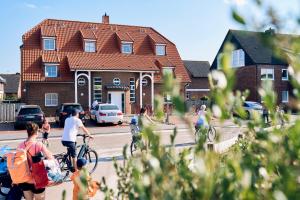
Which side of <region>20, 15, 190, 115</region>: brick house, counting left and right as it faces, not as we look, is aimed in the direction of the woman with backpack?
front

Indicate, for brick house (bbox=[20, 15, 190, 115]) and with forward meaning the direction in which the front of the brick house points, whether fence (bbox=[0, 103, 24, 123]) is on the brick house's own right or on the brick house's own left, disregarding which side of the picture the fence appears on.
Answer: on the brick house's own right

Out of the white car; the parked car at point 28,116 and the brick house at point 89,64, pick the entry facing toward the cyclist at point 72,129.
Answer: the brick house

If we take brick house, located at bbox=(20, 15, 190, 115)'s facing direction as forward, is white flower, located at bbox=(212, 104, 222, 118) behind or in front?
in front

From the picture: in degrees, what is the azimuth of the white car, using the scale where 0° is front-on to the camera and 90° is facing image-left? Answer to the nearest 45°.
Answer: approximately 135°

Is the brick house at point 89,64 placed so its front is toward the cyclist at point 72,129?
yes

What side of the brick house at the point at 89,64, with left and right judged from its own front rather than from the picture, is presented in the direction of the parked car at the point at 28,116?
front

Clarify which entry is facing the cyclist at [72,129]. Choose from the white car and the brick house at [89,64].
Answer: the brick house
